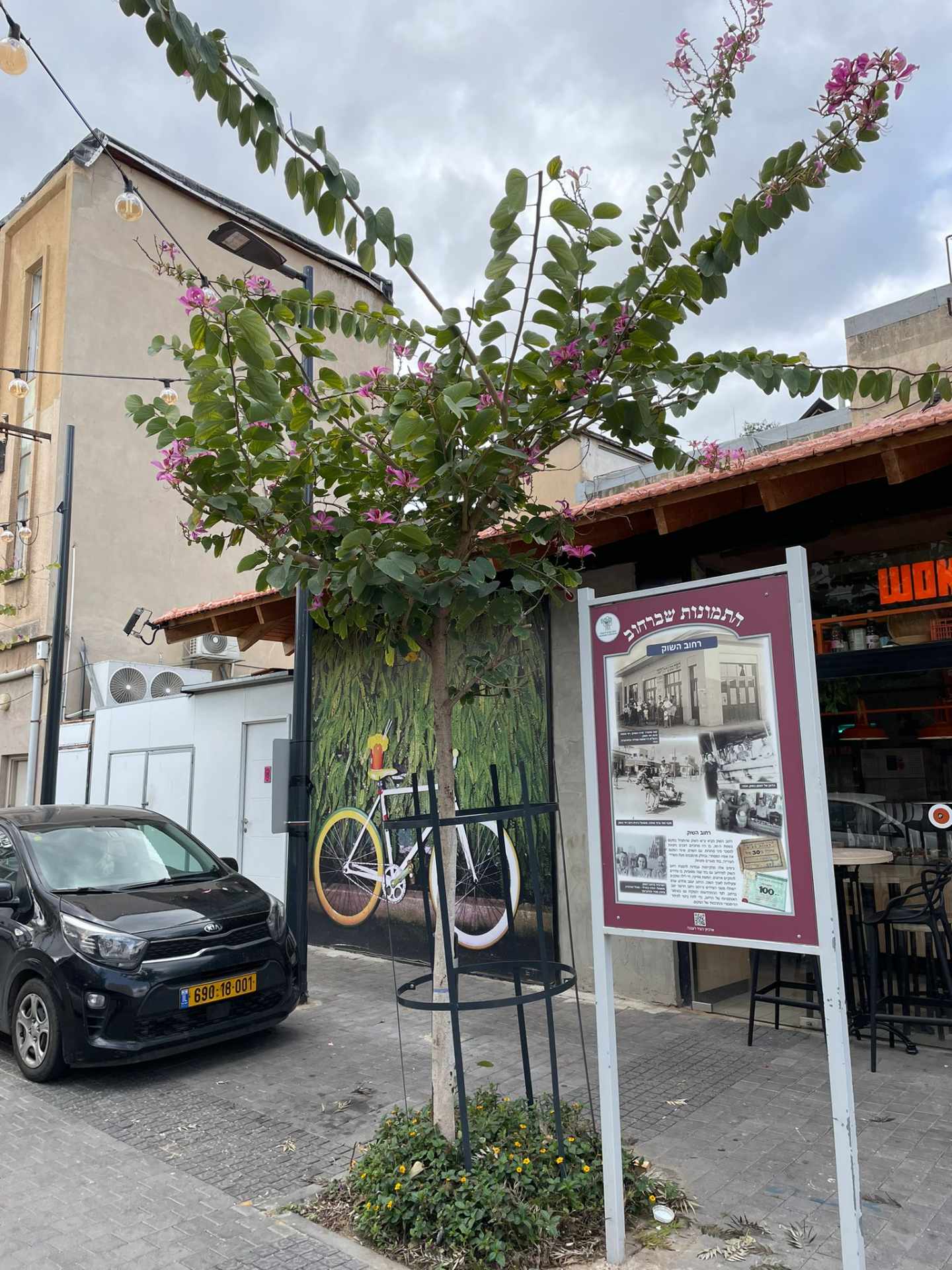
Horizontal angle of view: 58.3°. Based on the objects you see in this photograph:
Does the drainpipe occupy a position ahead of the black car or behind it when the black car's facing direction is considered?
behind

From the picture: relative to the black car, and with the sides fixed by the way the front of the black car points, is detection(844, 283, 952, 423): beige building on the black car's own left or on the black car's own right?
on the black car's own left

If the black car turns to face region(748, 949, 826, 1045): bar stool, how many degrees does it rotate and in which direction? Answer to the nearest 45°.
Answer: approximately 45° to its left

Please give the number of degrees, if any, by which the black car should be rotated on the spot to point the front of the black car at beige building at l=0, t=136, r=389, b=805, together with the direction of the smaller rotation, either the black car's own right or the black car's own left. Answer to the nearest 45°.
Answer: approximately 135° to the black car's own left

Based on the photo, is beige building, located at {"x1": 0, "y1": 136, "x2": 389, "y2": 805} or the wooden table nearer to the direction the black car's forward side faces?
the wooden table

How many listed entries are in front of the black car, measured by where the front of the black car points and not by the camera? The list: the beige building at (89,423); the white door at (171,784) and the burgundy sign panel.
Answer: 1

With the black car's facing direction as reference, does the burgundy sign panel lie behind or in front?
in front

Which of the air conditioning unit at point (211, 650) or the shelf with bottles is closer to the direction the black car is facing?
the shelf with bottles

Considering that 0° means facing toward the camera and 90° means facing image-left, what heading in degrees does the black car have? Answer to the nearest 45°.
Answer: approximately 315°

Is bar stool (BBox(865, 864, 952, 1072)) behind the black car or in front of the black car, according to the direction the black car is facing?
in front

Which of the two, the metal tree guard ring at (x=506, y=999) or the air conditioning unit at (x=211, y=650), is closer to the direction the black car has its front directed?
the metal tree guard ring

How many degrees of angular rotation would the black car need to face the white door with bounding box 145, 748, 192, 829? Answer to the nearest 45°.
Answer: approximately 135° to its left

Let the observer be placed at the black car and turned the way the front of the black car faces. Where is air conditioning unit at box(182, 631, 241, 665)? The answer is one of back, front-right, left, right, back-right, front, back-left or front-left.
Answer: back-left

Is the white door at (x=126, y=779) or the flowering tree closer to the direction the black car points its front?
the flowering tree
